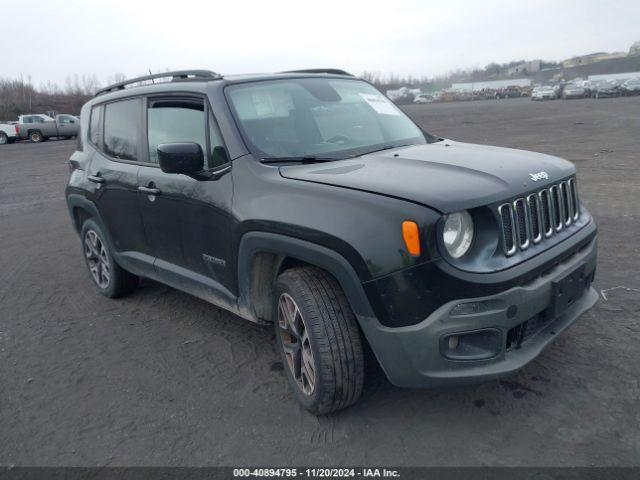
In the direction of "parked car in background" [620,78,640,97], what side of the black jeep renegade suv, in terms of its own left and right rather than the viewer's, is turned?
left

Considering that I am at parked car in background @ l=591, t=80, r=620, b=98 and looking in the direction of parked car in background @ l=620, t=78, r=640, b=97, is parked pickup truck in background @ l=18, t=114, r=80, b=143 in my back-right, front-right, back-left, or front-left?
back-right

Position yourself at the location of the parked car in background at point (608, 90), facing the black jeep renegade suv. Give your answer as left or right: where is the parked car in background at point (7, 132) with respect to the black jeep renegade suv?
right

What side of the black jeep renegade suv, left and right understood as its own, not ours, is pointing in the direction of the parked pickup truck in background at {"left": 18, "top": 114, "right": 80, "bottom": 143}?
back

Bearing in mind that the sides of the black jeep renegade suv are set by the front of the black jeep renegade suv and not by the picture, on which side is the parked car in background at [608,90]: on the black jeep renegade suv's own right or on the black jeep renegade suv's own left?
on the black jeep renegade suv's own left

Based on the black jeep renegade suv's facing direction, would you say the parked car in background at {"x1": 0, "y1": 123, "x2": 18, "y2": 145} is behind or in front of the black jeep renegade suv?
behind

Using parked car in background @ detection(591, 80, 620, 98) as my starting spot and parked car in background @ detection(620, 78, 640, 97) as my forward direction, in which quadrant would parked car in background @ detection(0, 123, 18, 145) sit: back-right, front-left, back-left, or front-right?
back-right

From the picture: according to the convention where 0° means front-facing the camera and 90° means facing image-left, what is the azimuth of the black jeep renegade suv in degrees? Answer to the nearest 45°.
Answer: approximately 315°
